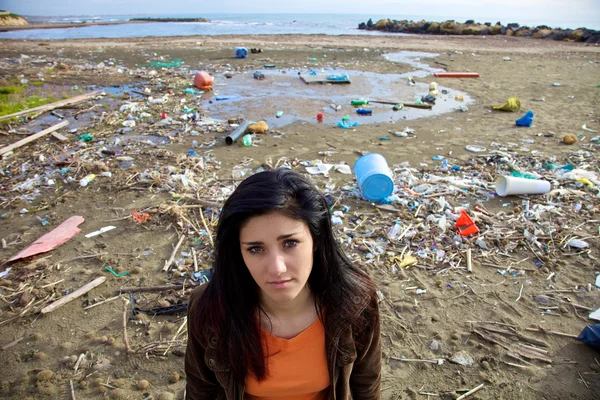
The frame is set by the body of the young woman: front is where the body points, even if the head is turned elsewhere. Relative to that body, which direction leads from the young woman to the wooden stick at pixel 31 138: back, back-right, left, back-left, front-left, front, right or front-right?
back-right

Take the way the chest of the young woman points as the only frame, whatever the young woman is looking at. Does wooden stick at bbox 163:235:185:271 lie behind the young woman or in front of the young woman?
behind

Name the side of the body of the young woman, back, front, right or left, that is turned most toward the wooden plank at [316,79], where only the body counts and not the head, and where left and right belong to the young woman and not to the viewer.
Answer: back

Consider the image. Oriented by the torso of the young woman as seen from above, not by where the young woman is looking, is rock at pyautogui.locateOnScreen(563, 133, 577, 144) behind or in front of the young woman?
behind

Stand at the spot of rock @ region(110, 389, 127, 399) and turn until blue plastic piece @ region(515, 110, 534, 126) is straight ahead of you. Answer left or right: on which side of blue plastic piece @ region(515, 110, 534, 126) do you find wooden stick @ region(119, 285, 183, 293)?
left

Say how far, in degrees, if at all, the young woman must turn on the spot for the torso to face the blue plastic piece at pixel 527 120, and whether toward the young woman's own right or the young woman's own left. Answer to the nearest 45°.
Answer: approximately 135° to the young woman's own left

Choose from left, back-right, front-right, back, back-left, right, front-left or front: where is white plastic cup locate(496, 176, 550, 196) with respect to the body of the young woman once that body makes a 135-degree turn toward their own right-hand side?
right

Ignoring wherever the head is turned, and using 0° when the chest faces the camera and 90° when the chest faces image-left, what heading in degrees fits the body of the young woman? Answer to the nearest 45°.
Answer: approximately 0°

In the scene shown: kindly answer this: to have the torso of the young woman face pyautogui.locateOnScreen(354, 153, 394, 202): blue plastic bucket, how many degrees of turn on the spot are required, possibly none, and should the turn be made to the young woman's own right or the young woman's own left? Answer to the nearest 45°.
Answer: approximately 180°

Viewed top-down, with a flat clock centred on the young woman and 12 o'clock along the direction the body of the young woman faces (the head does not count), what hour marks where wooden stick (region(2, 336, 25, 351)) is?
The wooden stick is roughly at 4 o'clock from the young woman.

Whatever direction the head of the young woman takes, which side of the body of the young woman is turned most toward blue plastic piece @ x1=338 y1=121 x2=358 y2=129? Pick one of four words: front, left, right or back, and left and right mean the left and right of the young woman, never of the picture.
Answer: back
